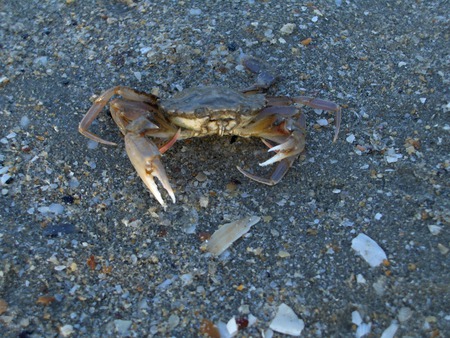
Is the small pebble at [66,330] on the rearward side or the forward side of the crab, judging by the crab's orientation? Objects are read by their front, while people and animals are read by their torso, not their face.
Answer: on the forward side

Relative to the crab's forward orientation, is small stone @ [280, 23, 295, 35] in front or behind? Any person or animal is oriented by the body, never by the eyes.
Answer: behind

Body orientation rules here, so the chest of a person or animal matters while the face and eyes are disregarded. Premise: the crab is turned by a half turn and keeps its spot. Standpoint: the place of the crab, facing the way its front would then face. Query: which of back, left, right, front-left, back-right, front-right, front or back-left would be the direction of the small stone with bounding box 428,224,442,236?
back-right

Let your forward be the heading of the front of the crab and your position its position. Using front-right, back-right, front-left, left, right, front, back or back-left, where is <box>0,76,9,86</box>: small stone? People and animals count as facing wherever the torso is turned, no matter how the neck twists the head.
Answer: back-right

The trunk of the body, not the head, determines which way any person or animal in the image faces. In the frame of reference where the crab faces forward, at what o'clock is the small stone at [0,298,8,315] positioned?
The small stone is roughly at 2 o'clock from the crab.

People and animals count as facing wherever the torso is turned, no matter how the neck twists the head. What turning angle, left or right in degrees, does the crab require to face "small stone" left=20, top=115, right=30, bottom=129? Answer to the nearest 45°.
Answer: approximately 135° to its right

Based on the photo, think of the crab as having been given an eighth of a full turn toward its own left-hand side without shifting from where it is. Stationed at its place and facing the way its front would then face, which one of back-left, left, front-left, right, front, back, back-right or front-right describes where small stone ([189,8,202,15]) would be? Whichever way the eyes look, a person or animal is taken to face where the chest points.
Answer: back-left

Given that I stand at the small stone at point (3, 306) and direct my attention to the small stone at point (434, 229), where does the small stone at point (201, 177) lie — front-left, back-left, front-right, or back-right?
front-left

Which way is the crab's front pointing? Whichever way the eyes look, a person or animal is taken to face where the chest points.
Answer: toward the camera

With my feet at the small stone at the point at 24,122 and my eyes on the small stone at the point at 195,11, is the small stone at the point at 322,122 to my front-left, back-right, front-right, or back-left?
front-right

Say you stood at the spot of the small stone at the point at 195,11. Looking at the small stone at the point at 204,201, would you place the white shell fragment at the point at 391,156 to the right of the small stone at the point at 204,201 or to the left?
left

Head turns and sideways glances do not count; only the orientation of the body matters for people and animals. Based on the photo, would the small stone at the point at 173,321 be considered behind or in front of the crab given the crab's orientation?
in front

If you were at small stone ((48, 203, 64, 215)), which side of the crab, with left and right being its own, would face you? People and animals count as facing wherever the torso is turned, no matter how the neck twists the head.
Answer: right

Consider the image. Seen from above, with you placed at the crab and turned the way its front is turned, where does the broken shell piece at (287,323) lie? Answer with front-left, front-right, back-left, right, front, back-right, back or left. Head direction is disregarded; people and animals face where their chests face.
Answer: front

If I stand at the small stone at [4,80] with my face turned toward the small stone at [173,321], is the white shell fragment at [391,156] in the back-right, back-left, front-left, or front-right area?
front-left

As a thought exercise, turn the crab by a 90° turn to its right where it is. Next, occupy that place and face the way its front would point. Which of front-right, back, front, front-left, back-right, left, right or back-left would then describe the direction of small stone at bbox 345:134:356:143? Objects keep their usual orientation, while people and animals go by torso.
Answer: back

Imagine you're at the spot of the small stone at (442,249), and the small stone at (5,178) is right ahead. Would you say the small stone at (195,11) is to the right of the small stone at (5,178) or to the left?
right
